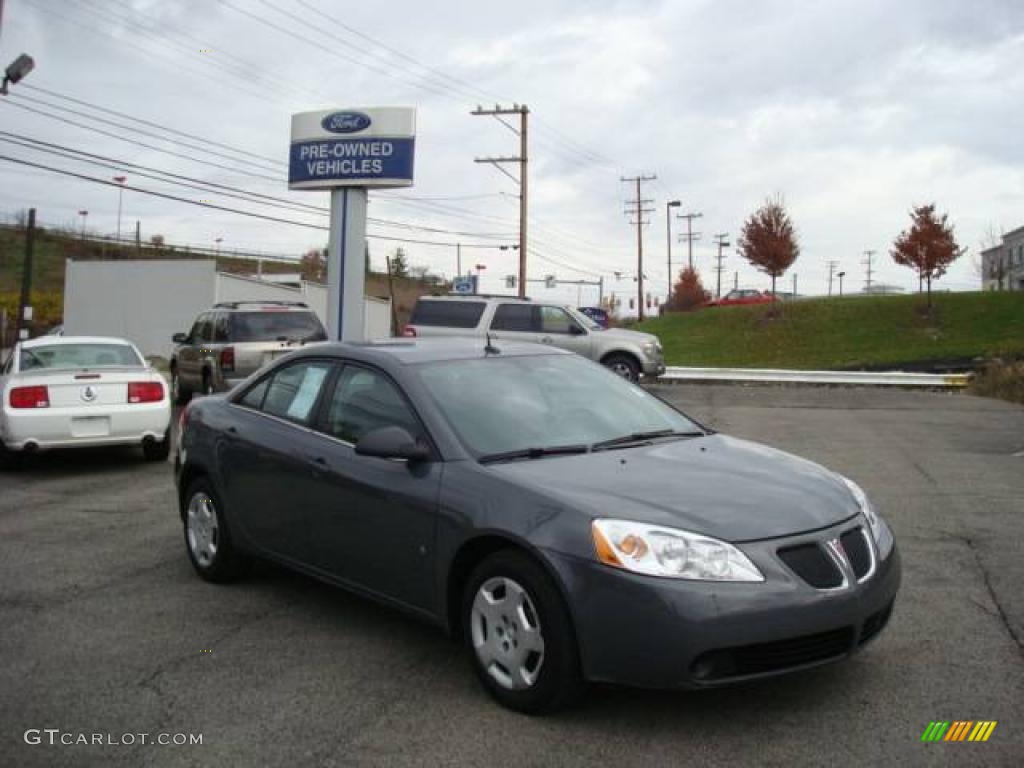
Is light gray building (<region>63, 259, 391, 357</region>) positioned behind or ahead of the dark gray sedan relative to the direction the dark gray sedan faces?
behind

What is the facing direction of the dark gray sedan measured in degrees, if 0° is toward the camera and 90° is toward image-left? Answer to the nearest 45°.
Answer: approximately 315°

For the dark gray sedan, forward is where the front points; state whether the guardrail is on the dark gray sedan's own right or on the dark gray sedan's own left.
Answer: on the dark gray sedan's own left

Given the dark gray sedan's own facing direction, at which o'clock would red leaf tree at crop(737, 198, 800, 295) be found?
The red leaf tree is roughly at 8 o'clock from the dark gray sedan.

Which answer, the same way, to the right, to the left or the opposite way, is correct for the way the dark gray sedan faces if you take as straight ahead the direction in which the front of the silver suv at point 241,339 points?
the opposite way

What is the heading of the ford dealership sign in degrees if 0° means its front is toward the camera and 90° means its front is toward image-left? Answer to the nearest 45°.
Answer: approximately 0°

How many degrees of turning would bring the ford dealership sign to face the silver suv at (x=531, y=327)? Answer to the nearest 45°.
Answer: approximately 45° to its left

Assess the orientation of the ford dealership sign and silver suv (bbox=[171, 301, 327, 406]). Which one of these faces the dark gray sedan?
the ford dealership sign

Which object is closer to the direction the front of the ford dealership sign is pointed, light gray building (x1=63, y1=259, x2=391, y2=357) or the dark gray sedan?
the dark gray sedan

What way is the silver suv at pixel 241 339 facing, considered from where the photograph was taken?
facing away from the viewer and to the left of the viewer

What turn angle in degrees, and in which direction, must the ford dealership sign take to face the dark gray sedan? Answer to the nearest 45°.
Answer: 0° — it already faces it
